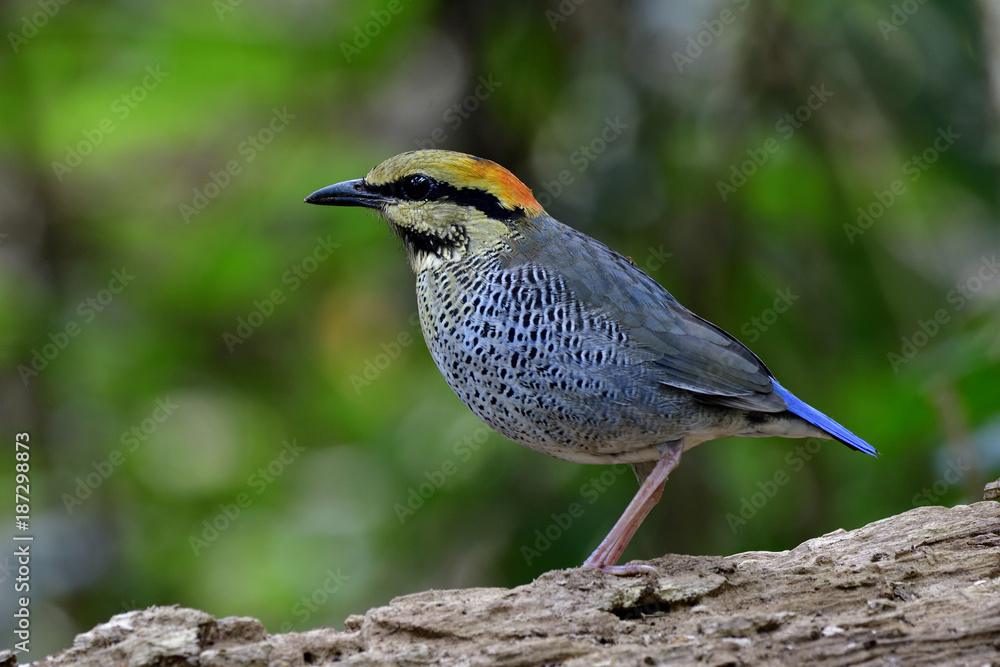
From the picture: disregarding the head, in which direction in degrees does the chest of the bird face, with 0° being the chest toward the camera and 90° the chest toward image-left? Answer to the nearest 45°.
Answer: approximately 90°
